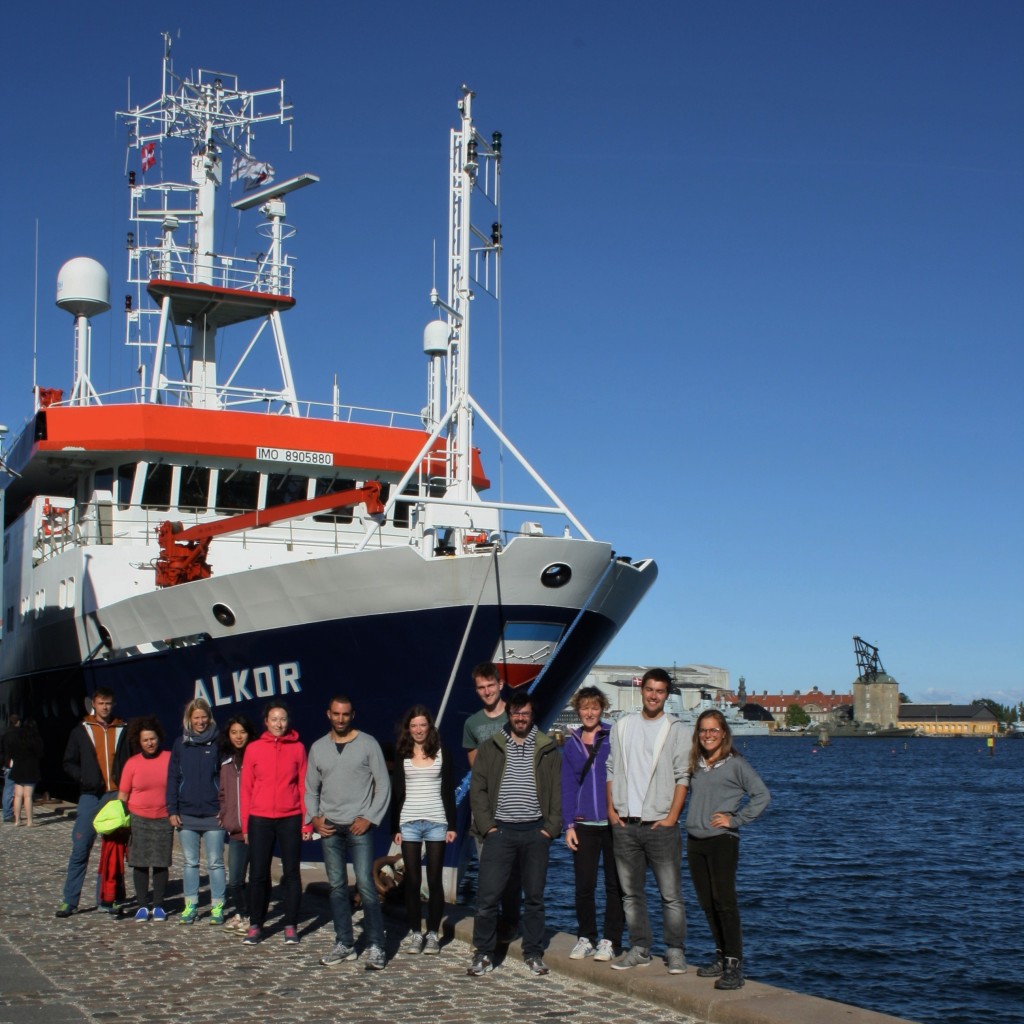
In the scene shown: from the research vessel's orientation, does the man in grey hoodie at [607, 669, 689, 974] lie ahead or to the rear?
ahead

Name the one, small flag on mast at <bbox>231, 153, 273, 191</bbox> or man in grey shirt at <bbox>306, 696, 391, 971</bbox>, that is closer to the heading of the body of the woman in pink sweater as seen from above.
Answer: the man in grey shirt

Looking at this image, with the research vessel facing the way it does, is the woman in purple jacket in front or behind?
in front

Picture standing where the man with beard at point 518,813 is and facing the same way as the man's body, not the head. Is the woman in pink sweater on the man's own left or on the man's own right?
on the man's own right

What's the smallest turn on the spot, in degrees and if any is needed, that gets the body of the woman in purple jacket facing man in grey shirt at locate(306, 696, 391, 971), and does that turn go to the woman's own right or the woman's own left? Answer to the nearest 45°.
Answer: approximately 90° to the woman's own right

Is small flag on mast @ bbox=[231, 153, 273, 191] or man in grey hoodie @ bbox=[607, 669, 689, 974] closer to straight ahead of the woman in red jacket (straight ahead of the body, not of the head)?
the man in grey hoodie
